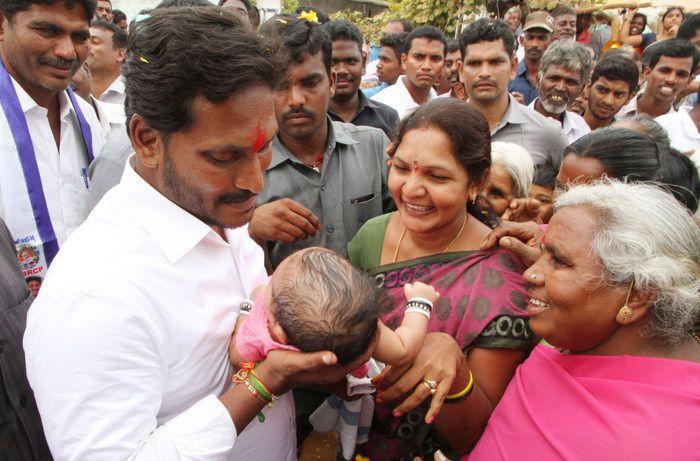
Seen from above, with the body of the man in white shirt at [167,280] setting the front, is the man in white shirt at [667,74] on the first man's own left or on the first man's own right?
on the first man's own left

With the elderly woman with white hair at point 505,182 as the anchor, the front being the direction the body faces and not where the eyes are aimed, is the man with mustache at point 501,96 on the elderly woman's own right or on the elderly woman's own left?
on the elderly woman's own right

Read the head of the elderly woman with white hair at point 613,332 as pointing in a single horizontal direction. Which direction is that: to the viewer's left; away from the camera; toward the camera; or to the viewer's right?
to the viewer's left

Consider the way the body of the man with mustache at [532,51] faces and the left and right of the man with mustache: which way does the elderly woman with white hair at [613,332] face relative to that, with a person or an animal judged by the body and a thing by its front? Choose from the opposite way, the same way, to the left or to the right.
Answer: to the right

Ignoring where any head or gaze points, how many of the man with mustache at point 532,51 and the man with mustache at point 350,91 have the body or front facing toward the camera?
2

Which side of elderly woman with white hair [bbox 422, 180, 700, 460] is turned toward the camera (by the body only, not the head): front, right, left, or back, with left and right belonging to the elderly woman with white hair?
left

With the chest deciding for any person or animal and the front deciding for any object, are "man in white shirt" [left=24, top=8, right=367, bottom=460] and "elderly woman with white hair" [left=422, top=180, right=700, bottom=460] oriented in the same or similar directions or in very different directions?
very different directions

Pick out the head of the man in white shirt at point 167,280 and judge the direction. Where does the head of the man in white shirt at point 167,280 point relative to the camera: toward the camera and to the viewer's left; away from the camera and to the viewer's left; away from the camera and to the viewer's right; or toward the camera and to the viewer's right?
toward the camera and to the viewer's right

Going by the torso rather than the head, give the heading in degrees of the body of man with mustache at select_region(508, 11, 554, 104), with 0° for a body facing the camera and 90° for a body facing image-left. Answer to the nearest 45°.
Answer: approximately 0°

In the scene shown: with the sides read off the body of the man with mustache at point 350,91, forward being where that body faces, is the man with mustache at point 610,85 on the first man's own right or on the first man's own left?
on the first man's own left
